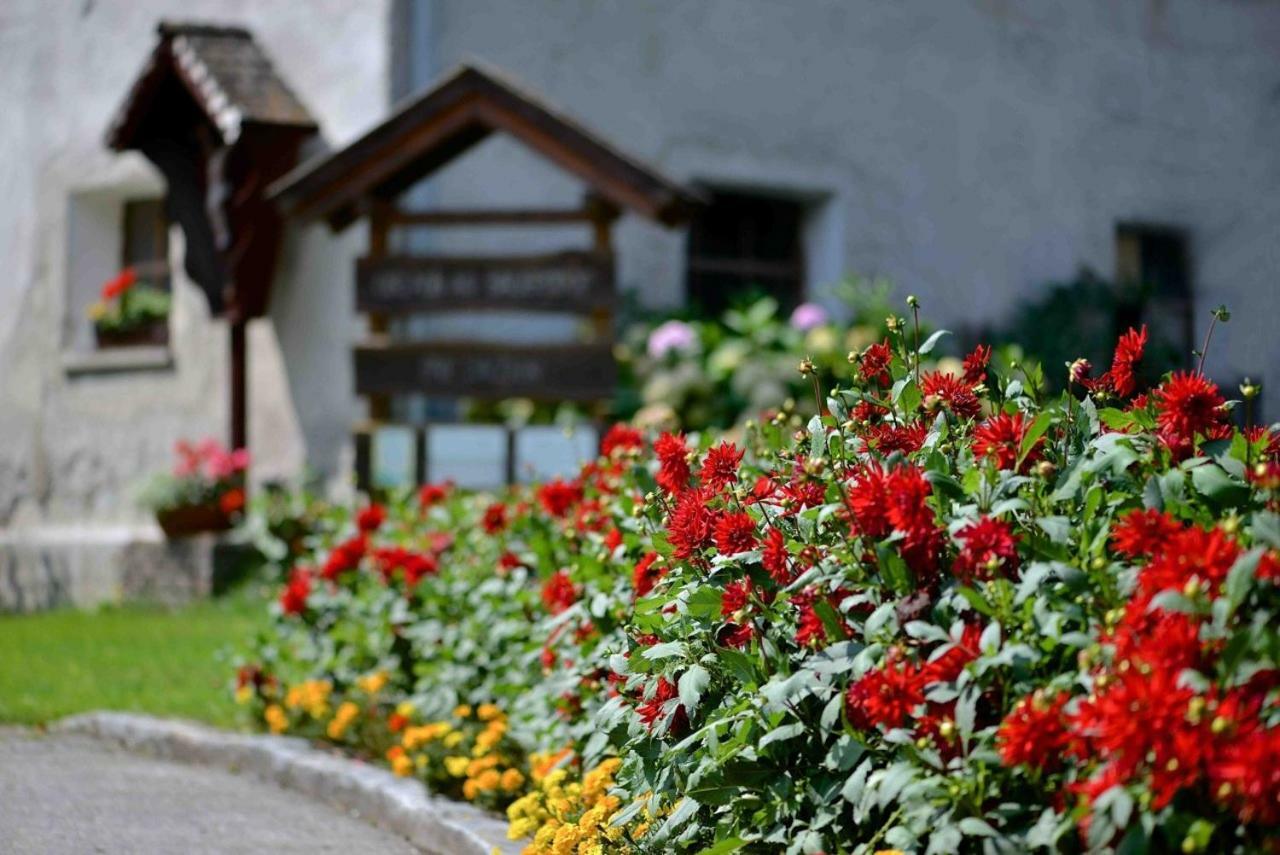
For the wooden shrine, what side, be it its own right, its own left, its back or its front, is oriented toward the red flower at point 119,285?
right

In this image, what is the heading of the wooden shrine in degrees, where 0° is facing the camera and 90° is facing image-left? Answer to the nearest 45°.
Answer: approximately 45°

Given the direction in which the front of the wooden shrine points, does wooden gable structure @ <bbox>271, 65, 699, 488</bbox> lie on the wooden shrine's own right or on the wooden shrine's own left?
on the wooden shrine's own left

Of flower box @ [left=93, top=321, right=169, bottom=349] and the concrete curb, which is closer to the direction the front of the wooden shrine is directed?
the concrete curb

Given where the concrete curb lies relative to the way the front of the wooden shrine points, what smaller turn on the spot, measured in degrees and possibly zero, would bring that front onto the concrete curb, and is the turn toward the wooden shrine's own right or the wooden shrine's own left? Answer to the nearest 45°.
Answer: approximately 45° to the wooden shrine's own left

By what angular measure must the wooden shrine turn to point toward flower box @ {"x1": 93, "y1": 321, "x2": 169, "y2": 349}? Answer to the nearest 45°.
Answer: approximately 135° to its right
